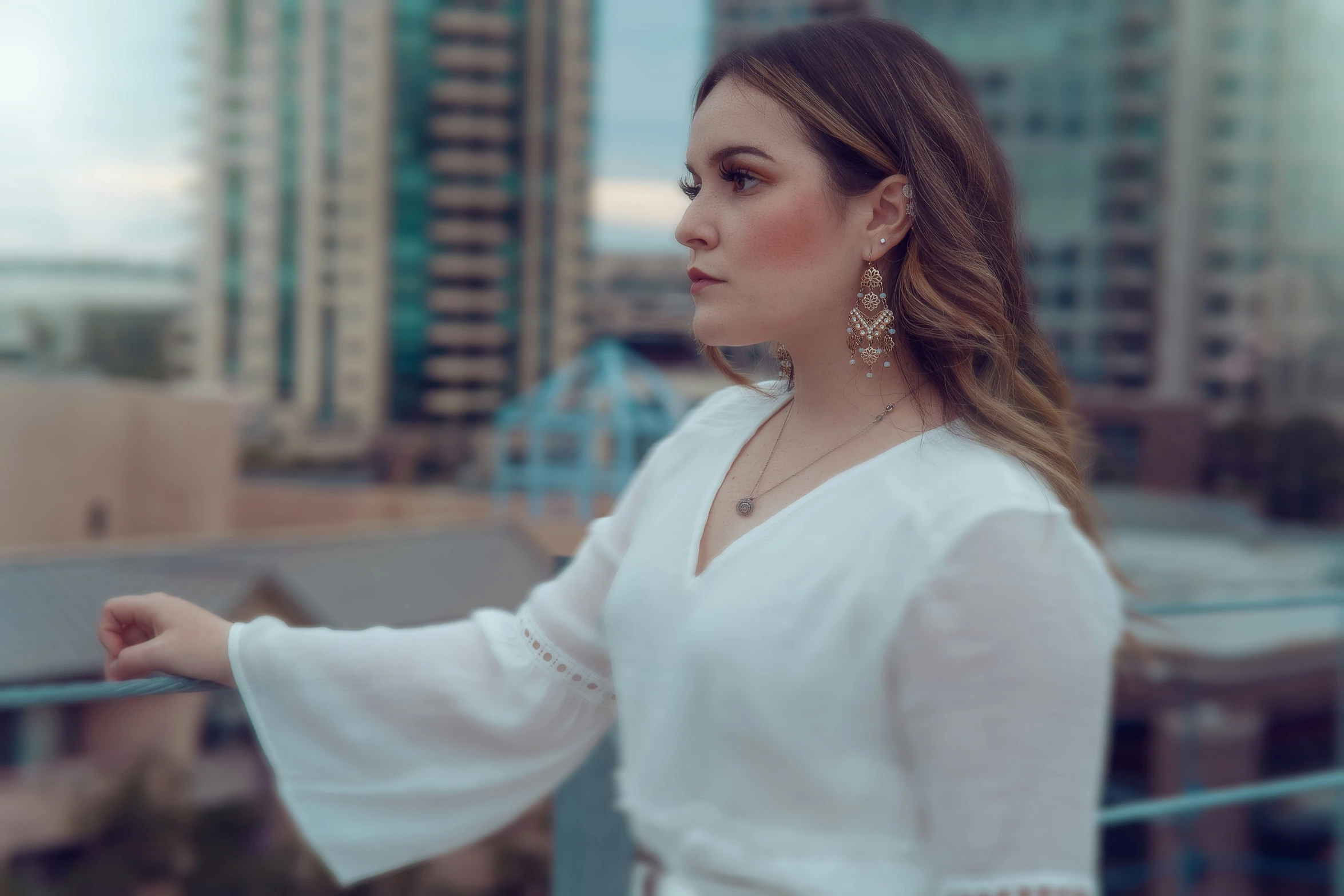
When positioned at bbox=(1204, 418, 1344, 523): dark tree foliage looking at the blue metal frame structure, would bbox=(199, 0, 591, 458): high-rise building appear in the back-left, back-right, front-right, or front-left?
front-right

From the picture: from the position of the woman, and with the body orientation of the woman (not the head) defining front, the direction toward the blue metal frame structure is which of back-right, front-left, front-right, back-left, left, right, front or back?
back-right

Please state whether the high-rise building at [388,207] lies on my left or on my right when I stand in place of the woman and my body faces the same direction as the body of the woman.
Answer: on my right

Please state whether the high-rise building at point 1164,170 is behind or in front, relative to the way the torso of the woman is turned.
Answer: behind

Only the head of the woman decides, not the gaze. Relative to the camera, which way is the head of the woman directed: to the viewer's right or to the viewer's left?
to the viewer's left

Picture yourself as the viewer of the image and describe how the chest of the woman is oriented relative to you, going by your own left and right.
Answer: facing the viewer and to the left of the viewer

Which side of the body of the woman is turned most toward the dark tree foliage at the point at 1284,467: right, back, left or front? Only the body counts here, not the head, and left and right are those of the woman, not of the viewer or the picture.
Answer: back
